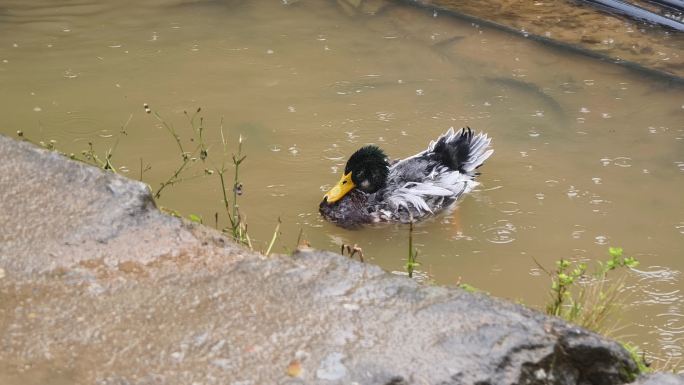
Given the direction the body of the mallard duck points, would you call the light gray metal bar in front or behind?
behind

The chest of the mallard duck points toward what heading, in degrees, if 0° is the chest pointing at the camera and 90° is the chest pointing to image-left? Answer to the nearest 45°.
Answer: approximately 45°
